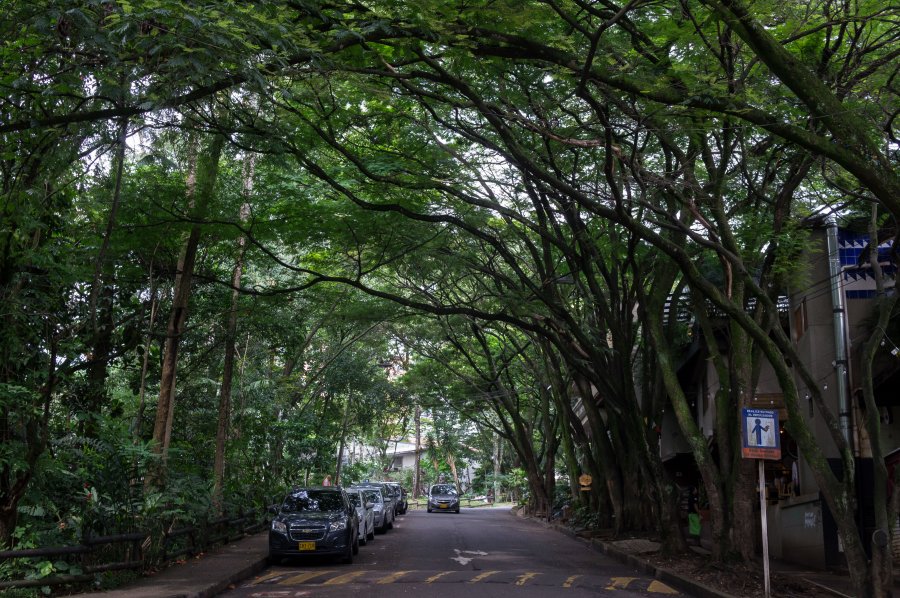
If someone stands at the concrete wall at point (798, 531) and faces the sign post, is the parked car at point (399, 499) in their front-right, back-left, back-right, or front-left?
back-right

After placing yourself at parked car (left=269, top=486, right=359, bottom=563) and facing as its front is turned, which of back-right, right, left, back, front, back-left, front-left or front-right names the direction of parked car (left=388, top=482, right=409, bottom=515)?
back

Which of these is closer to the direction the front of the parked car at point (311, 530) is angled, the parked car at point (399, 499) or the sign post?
the sign post

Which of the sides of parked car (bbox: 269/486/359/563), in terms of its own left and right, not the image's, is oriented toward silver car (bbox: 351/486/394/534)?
back

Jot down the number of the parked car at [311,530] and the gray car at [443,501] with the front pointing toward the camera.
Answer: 2

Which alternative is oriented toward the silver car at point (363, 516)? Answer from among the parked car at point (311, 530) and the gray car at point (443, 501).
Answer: the gray car at point (443, 501)

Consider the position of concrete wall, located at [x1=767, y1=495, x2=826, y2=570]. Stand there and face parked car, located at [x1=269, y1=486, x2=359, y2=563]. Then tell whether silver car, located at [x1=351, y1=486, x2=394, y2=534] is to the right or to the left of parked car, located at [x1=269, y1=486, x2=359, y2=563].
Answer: right

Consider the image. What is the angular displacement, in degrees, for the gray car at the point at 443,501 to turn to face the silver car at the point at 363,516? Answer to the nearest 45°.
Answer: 0° — it already faces it

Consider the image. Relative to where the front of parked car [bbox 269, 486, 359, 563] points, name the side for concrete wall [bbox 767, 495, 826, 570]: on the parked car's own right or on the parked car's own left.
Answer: on the parked car's own left

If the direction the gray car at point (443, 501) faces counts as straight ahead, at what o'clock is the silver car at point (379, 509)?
the silver car at point (379, 509) is roughly at 12 o'clock from the gray car at point (443, 501).
